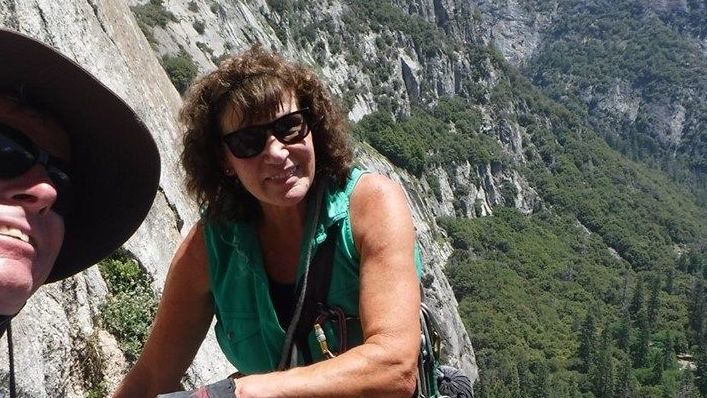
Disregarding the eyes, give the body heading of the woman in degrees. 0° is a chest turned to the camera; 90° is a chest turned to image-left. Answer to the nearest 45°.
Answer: approximately 0°
